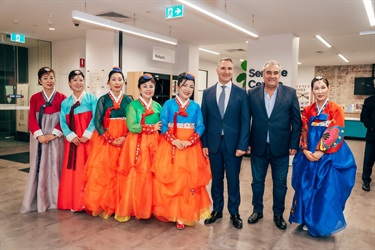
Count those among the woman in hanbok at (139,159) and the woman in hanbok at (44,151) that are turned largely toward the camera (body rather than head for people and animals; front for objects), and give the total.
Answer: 2

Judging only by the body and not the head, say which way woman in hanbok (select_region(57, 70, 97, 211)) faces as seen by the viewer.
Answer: toward the camera

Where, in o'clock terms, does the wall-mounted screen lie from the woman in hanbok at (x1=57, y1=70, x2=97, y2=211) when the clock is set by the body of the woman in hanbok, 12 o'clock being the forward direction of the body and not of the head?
The wall-mounted screen is roughly at 8 o'clock from the woman in hanbok.

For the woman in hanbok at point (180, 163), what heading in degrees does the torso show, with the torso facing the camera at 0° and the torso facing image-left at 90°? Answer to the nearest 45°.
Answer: approximately 0°

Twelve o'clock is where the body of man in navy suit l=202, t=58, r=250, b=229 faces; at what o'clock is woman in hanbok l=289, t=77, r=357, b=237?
The woman in hanbok is roughly at 9 o'clock from the man in navy suit.

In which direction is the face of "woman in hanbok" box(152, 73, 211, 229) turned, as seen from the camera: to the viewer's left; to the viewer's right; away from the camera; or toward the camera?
toward the camera

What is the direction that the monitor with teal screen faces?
toward the camera

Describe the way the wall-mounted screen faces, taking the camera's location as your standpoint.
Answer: facing the viewer

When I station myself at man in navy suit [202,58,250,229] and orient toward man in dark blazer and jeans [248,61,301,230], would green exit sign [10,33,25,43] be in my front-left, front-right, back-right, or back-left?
back-left

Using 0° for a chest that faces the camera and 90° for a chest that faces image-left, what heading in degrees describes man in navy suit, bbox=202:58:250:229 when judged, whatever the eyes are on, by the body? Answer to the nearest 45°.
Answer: approximately 0°

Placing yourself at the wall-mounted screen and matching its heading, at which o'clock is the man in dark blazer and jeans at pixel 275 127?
The man in dark blazer and jeans is roughly at 12 o'clock from the wall-mounted screen.
